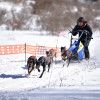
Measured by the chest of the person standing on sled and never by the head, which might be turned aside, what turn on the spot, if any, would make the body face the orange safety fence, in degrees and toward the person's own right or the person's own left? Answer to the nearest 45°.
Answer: approximately 90° to the person's own right

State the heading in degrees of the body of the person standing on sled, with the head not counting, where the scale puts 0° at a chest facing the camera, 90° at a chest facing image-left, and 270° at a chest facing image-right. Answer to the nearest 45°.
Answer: approximately 45°
